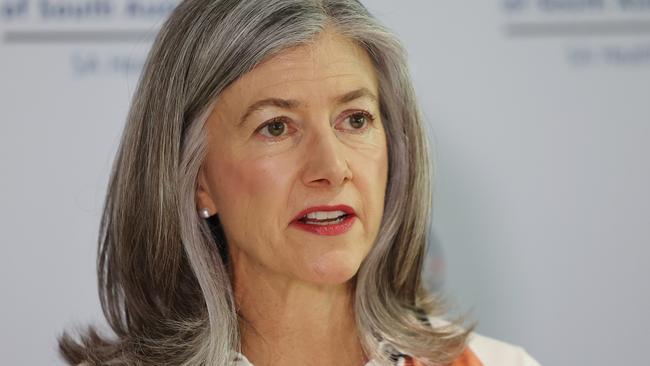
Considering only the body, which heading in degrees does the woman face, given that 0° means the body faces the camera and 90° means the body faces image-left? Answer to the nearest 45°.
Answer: approximately 315°

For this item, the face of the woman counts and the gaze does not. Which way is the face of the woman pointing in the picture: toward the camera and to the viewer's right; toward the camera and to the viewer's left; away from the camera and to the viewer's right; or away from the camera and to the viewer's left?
toward the camera and to the viewer's right
